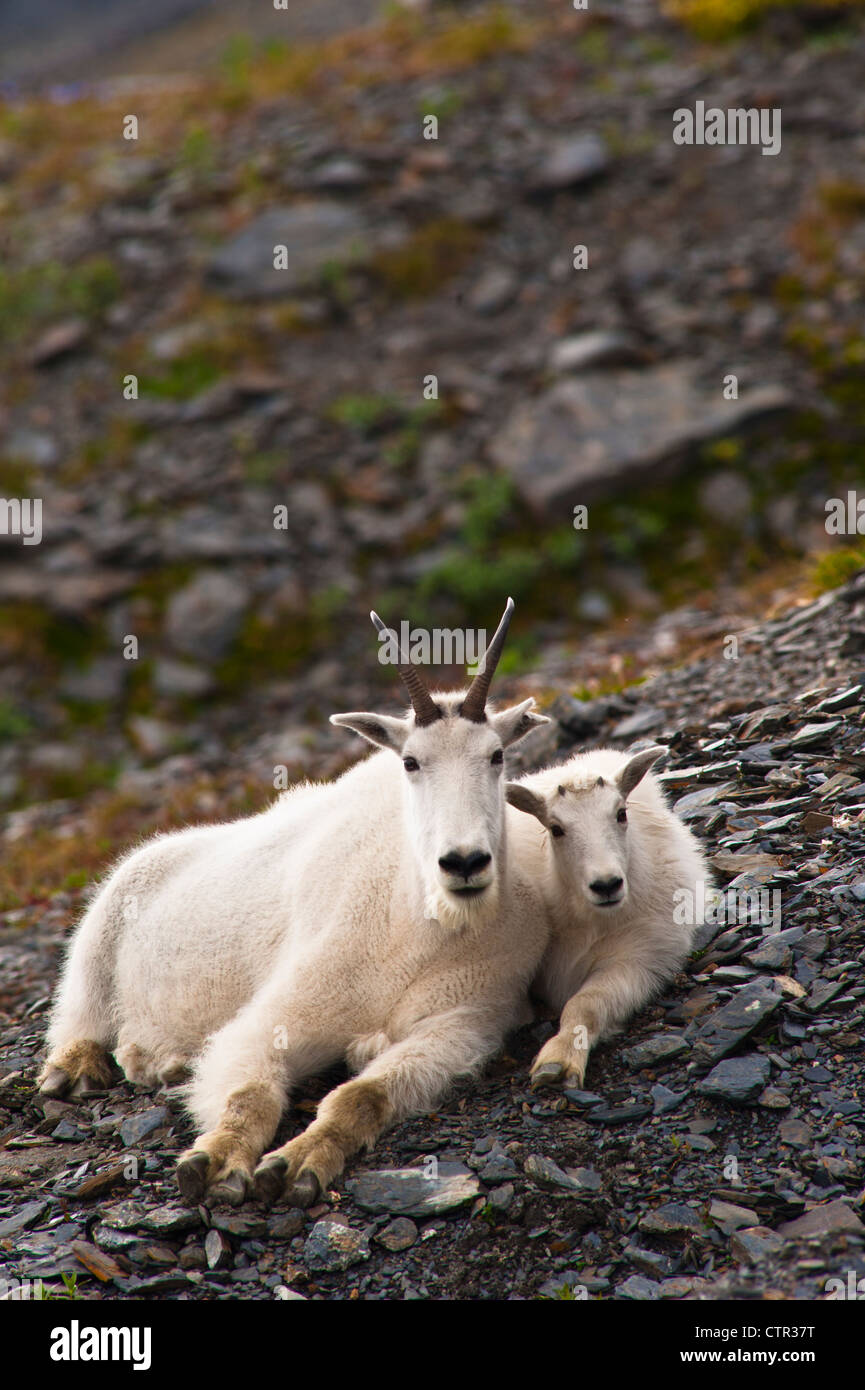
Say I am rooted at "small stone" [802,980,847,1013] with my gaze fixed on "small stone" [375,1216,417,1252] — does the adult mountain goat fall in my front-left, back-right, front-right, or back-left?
front-right

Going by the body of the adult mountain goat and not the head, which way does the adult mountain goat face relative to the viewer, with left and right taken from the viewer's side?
facing the viewer and to the right of the viewer

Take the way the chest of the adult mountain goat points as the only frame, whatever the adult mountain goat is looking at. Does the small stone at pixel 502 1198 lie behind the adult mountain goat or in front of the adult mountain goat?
in front

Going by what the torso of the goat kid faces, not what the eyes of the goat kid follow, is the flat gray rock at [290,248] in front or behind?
behind

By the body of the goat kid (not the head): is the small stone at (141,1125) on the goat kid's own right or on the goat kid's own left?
on the goat kid's own right

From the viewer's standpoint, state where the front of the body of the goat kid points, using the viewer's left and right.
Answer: facing the viewer

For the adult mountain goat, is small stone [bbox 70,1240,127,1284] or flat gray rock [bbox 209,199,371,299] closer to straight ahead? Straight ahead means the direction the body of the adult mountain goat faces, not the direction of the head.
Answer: the small stone

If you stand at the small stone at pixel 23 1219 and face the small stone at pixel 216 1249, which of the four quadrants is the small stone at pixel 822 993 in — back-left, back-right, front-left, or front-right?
front-left

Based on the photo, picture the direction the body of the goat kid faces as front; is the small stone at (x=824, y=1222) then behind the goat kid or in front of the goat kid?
in front

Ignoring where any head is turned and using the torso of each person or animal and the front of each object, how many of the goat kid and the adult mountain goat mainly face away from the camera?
0

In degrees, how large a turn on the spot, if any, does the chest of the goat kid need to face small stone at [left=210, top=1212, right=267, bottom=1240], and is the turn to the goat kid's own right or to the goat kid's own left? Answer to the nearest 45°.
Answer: approximately 45° to the goat kid's own right

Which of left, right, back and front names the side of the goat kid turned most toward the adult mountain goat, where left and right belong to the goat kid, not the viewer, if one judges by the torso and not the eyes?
right

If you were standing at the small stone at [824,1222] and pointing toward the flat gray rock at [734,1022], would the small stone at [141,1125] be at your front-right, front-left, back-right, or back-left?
front-left
